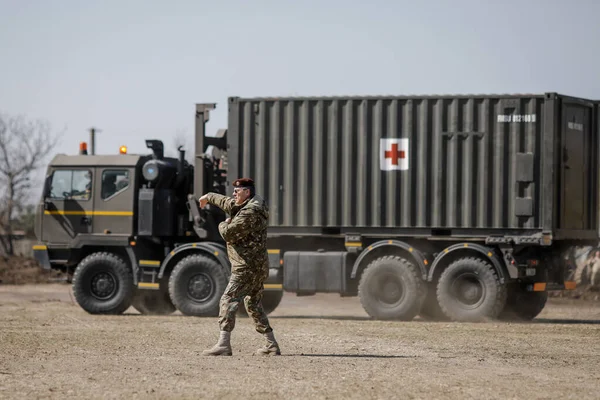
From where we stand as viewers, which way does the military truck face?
facing to the left of the viewer
